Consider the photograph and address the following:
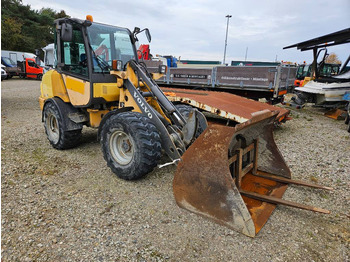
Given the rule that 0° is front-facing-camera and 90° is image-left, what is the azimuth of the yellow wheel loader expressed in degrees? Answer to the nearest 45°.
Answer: approximately 315°

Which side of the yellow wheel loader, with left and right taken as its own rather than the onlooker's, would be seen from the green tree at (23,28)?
back

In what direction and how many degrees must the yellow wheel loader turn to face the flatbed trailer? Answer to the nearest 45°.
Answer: approximately 90° to its left
